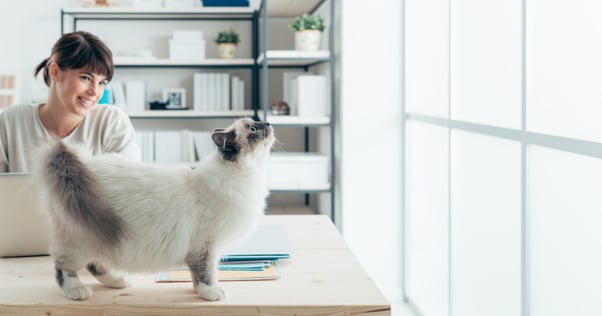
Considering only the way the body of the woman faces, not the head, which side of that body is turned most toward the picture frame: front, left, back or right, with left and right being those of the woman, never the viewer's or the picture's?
back

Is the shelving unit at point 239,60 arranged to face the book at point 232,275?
yes

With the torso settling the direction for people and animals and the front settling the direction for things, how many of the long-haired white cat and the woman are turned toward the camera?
1

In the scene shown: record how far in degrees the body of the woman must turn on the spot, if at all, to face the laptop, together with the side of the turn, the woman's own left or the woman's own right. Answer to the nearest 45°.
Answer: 0° — they already face it
